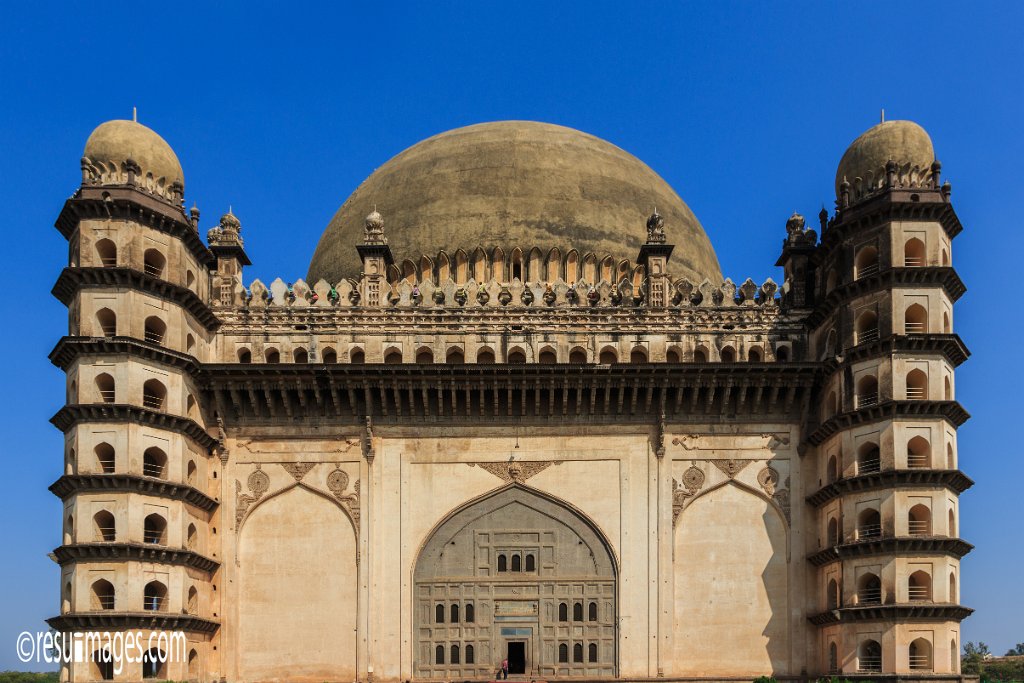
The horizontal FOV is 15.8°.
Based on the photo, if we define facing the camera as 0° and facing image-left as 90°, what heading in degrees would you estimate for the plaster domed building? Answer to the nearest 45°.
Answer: approximately 0°
